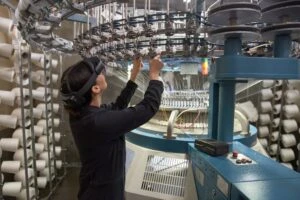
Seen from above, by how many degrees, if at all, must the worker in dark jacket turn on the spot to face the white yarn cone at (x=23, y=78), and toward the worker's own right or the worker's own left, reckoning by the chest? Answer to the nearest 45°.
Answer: approximately 90° to the worker's own left

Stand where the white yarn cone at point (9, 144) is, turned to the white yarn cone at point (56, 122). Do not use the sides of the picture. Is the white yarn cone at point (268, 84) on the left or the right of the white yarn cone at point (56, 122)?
right

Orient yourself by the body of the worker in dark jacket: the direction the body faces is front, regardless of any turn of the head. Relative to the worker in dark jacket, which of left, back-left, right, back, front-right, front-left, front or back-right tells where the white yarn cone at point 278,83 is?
front

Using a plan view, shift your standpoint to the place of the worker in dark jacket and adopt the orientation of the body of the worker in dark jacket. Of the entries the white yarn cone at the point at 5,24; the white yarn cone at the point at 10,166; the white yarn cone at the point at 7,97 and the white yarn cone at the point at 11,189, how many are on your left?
4

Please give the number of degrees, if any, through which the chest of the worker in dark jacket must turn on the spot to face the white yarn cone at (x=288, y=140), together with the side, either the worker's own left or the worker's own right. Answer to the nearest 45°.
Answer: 0° — they already face it

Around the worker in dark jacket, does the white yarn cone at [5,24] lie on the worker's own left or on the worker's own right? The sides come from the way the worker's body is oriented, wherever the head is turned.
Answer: on the worker's own left

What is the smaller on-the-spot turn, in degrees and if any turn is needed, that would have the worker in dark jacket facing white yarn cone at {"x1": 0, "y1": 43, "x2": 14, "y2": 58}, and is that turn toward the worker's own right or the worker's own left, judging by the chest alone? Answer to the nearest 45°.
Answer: approximately 90° to the worker's own left

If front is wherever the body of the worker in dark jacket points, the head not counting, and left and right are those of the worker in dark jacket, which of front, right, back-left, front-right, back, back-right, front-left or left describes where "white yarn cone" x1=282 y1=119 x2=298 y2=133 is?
front

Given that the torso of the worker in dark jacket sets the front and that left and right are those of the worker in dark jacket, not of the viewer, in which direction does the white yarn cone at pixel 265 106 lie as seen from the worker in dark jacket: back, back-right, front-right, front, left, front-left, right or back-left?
front

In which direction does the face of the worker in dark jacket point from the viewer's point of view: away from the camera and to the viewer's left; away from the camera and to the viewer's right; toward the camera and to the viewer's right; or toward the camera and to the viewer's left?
away from the camera and to the viewer's right

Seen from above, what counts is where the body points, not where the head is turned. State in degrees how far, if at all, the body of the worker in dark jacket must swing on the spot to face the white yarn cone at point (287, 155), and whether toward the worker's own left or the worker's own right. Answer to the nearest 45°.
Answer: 0° — they already face it

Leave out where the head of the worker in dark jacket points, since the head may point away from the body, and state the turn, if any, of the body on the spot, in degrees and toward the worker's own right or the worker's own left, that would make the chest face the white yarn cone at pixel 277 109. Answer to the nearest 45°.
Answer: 0° — they already face it

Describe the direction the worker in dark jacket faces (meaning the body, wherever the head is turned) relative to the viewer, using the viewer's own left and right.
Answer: facing away from the viewer and to the right of the viewer

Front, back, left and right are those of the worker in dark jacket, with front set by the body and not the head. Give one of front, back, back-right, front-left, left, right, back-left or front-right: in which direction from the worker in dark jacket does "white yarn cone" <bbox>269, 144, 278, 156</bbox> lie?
front

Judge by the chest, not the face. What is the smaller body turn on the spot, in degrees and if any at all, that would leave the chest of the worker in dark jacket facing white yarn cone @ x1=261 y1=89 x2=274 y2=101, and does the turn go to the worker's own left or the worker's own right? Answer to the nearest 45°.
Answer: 0° — they already face it
